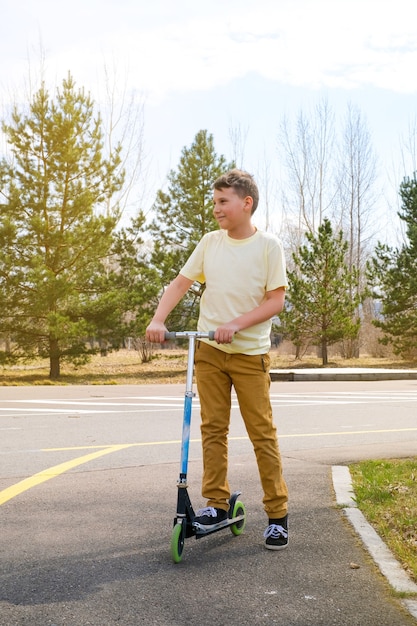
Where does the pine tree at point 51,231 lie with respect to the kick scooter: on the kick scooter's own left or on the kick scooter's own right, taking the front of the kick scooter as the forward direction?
on the kick scooter's own right

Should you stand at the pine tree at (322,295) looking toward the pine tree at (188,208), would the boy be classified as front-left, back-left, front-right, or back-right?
front-left

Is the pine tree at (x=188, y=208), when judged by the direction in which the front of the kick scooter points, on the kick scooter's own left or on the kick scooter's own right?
on the kick scooter's own right

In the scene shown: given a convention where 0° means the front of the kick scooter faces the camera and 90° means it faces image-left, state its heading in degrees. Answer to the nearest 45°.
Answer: approximately 45°

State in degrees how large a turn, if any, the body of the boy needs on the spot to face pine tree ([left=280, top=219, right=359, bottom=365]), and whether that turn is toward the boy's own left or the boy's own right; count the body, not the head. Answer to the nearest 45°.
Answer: approximately 135° to the boy's own right

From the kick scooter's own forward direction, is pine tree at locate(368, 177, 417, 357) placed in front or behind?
behind

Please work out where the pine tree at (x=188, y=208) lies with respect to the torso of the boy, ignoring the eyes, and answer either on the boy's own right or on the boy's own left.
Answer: on the boy's own right
